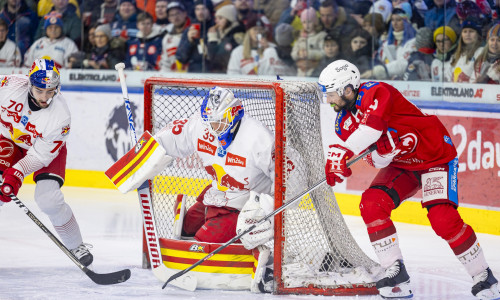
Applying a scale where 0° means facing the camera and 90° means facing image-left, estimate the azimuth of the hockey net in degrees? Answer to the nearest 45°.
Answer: approximately 45°

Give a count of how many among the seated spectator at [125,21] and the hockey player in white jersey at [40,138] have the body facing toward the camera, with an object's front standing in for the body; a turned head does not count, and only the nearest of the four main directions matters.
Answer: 2

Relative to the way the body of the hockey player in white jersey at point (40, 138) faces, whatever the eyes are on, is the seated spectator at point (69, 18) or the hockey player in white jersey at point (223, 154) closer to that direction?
the hockey player in white jersey

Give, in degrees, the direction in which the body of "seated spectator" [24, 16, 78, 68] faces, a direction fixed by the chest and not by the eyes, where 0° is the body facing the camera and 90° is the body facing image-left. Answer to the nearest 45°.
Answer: approximately 0°

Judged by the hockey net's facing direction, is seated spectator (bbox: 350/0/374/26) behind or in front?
behind

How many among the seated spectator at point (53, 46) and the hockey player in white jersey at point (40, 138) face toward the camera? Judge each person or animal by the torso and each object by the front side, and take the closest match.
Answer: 2

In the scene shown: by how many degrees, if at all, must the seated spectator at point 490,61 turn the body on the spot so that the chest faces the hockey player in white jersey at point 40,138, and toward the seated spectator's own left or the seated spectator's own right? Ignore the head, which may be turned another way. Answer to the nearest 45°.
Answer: approximately 45° to the seated spectator's own right

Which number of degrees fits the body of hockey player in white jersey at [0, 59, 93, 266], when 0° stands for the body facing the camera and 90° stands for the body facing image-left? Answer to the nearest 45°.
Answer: approximately 0°
